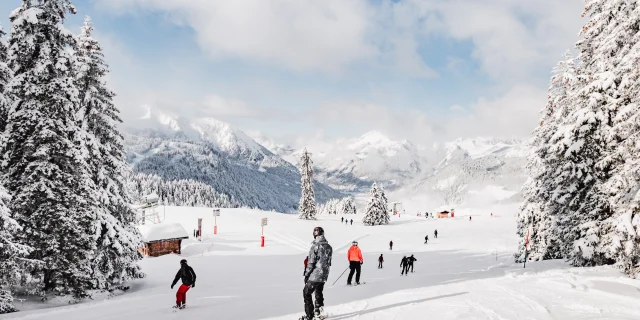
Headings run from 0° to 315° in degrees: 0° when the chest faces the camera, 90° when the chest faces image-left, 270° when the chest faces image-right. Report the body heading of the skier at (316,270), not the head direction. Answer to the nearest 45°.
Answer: approximately 135°

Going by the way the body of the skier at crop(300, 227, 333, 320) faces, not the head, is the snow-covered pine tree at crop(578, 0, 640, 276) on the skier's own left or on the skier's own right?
on the skier's own right

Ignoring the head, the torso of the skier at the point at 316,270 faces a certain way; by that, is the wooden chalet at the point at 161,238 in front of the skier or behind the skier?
in front

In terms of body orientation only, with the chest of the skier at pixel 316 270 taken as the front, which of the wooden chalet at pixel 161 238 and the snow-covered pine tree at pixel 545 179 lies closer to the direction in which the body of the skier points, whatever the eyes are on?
the wooden chalet

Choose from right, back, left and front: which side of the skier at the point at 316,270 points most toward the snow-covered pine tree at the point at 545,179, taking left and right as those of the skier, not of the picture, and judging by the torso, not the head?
right
